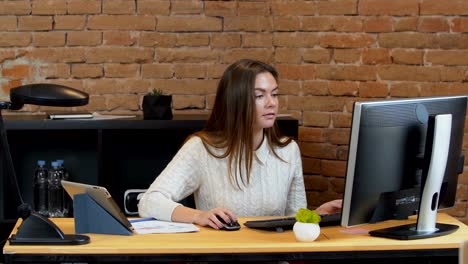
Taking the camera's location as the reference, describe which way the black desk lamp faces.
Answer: facing to the right of the viewer

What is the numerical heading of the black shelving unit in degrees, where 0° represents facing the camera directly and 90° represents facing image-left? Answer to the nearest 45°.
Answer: approximately 0°

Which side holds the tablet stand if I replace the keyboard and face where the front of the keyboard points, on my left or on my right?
on my left

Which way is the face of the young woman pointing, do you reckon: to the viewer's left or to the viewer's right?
to the viewer's right

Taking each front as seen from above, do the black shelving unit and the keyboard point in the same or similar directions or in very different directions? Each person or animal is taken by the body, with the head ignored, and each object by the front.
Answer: very different directions
